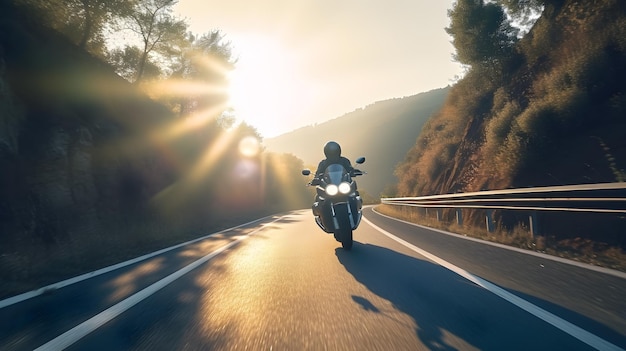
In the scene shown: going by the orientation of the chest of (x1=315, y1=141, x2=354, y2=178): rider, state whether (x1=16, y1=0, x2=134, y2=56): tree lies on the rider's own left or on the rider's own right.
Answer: on the rider's own right

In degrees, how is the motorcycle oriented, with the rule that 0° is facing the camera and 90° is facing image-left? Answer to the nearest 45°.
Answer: approximately 0°

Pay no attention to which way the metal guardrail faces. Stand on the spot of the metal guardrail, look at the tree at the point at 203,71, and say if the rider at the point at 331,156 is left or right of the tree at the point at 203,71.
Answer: left

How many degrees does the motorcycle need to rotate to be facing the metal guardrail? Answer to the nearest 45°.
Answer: approximately 90° to its left

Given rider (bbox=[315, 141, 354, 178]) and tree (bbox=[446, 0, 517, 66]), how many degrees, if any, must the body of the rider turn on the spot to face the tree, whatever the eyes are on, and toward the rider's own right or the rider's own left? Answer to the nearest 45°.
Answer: approximately 135° to the rider's own left
